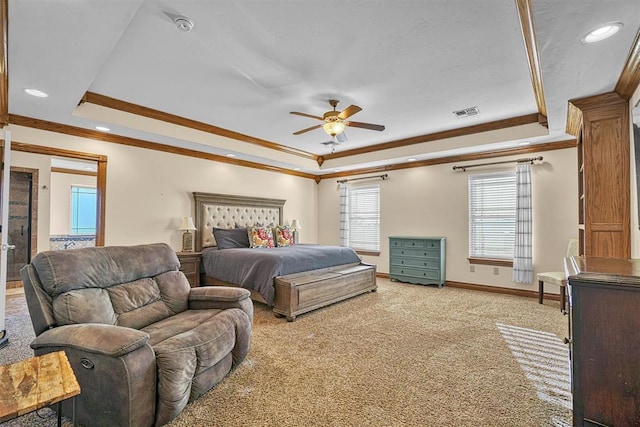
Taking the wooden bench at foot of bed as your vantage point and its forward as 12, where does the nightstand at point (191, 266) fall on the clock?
The nightstand is roughly at 5 o'clock from the wooden bench at foot of bed.

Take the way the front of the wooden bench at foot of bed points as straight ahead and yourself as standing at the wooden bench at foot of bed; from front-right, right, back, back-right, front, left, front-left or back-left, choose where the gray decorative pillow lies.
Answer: back

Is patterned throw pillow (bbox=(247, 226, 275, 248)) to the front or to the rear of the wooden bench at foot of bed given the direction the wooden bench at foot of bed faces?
to the rear

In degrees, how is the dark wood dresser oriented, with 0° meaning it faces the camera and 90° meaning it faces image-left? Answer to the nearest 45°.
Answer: approximately 90°

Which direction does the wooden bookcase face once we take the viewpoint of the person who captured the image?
facing to the left of the viewer

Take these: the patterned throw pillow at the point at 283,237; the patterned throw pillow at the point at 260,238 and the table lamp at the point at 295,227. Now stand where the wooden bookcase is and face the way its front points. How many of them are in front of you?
3

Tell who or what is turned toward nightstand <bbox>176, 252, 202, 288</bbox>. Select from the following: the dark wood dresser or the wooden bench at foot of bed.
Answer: the dark wood dresser
